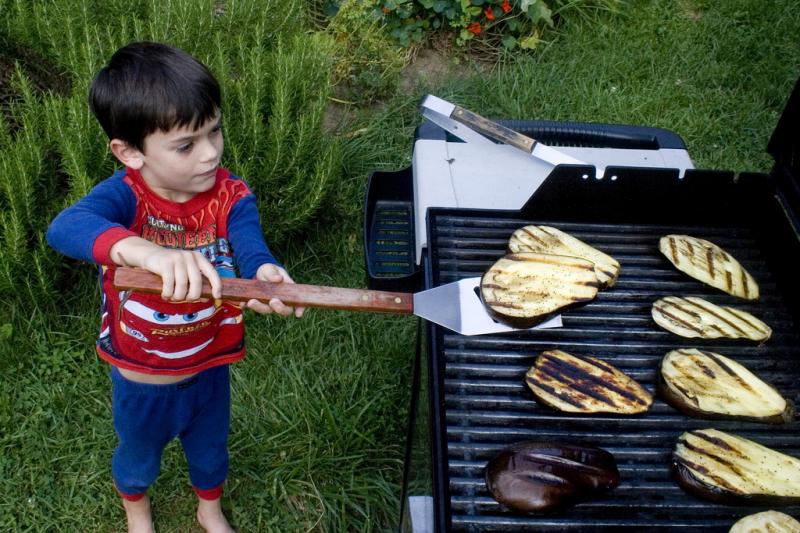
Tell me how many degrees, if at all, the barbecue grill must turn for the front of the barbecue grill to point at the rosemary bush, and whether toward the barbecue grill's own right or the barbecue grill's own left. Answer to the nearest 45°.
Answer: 0° — it already faces it

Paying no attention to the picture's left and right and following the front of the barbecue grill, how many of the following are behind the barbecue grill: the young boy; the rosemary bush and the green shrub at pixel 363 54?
0

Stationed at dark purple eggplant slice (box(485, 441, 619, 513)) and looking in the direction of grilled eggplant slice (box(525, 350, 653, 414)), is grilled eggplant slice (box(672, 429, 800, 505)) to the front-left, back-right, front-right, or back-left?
front-right

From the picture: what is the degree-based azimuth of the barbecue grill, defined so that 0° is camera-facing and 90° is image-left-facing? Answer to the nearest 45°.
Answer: approximately 90°

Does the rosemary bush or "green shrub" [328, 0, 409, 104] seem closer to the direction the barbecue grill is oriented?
the rosemary bush

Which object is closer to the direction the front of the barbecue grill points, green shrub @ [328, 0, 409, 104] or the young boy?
the young boy

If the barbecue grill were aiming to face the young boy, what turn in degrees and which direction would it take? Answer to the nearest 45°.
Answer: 0° — it already faces them

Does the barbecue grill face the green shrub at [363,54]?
no

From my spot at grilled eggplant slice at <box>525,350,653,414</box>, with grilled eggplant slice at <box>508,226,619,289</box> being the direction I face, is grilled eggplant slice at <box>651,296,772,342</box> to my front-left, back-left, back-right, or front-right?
front-right
